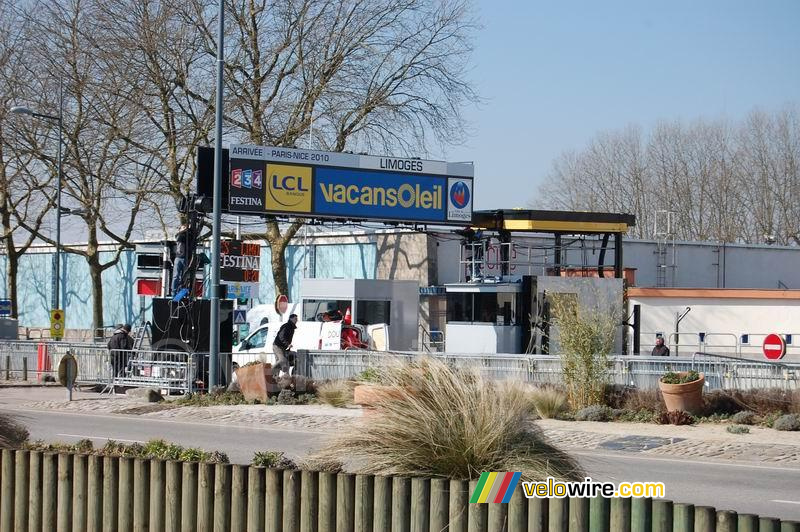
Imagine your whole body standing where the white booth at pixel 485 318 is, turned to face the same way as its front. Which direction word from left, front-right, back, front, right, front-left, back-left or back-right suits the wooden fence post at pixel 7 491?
front

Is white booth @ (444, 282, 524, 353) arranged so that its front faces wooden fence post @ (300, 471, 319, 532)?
yes

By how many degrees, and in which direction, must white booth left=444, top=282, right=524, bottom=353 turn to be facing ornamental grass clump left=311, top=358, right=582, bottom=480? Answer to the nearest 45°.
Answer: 0° — it already faces it

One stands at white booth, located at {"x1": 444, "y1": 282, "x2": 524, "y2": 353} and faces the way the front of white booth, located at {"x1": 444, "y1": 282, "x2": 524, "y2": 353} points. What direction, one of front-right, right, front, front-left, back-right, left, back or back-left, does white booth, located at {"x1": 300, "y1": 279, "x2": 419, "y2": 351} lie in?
back-right

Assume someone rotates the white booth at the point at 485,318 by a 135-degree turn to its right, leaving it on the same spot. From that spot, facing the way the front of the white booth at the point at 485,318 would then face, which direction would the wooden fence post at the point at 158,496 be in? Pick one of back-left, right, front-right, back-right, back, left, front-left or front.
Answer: back-left

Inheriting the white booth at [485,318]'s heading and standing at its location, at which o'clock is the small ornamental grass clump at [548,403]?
The small ornamental grass clump is roughly at 12 o'clock from the white booth.

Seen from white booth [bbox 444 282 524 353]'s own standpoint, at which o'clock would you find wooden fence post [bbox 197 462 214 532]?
The wooden fence post is roughly at 12 o'clock from the white booth.

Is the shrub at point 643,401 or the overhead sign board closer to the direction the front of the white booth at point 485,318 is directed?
the shrub

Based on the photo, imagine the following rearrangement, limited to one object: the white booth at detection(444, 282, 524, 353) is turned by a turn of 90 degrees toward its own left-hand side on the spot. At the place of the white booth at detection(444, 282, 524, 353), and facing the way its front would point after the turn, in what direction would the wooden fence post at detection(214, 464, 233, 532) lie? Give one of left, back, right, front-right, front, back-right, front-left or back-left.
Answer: right

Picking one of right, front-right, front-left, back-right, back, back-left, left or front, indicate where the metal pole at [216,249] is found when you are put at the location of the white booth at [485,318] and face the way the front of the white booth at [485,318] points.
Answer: front-right

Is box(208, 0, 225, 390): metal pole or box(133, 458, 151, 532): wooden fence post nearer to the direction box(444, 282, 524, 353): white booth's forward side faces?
the wooden fence post

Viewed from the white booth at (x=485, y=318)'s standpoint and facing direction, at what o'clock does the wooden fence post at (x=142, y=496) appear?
The wooden fence post is roughly at 12 o'clock from the white booth.

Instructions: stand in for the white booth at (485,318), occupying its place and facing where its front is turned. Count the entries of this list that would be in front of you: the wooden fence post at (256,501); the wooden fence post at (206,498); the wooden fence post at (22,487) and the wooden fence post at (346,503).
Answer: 4

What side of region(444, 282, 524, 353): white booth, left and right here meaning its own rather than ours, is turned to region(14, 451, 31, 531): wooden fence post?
front

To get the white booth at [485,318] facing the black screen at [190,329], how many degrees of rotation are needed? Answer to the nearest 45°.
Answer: approximately 45° to its right

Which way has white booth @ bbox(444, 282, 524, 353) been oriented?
toward the camera
